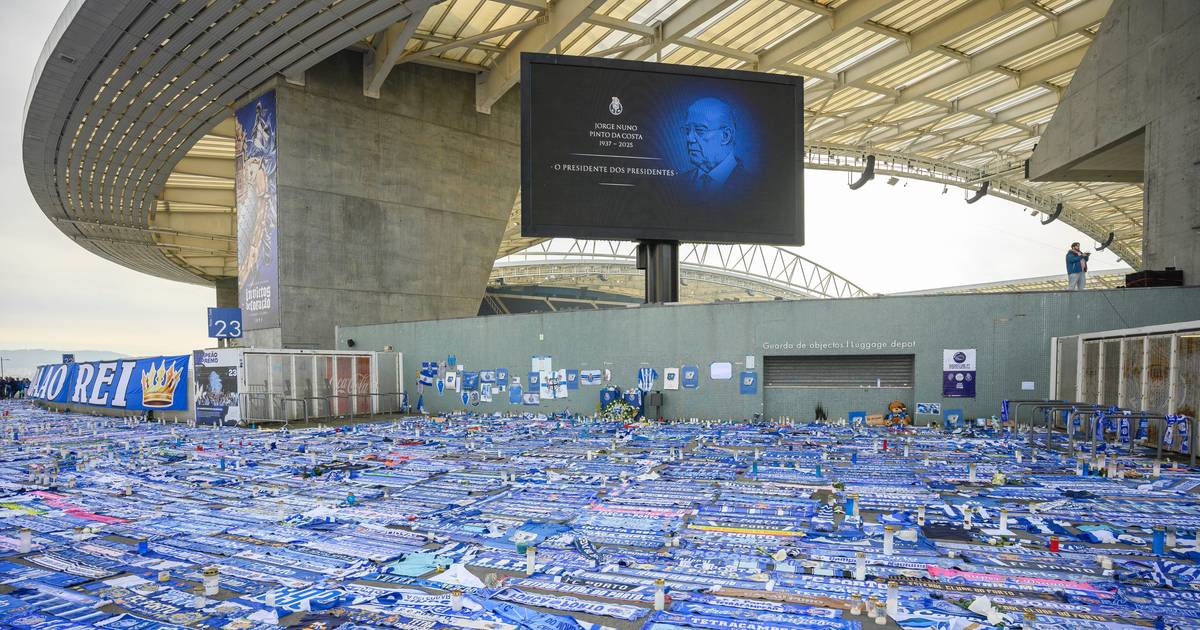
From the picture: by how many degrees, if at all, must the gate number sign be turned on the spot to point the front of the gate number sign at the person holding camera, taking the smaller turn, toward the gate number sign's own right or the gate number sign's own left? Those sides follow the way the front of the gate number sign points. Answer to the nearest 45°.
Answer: approximately 45° to the gate number sign's own left

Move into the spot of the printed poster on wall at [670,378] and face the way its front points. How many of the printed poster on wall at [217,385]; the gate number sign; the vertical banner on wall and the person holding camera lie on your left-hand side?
1

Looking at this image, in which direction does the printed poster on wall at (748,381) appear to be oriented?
toward the camera

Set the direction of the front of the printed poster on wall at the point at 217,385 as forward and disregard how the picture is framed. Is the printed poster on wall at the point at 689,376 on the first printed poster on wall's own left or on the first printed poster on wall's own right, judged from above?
on the first printed poster on wall's own left

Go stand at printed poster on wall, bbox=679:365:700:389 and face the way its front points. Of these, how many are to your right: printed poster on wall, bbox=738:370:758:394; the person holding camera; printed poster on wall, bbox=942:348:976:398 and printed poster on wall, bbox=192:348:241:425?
1

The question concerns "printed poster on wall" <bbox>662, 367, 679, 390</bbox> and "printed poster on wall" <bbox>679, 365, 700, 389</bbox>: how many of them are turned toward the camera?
2

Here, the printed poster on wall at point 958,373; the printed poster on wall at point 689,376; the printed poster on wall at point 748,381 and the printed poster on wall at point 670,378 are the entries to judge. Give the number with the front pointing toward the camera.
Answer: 4

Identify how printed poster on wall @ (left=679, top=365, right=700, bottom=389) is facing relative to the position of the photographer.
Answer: facing the viewer

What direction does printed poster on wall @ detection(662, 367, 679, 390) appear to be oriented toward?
toward the camera

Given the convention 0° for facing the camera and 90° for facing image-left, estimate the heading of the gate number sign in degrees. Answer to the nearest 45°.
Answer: approximately 0°

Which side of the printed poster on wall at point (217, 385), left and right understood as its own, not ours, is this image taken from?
front

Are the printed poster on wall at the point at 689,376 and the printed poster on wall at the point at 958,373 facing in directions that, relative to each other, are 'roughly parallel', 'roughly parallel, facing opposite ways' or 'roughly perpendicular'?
roughly parallel
